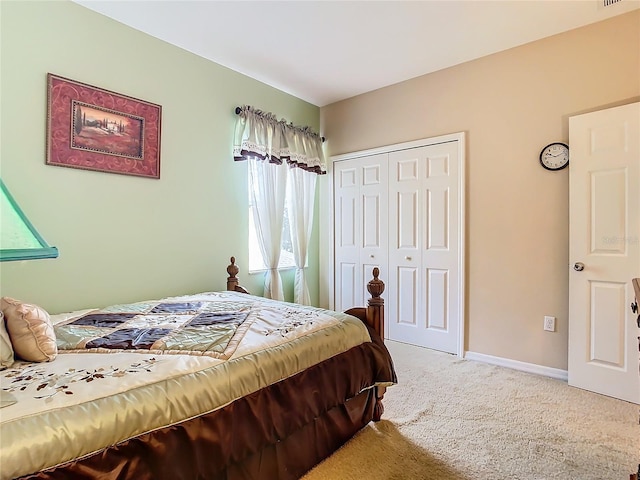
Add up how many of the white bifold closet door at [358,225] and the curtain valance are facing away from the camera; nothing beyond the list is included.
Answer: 0

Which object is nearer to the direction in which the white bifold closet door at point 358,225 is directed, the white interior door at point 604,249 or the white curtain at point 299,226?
the white curtain

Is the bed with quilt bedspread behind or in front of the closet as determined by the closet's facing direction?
in front

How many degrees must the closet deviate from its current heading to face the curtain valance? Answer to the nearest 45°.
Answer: approximately 45° to its right

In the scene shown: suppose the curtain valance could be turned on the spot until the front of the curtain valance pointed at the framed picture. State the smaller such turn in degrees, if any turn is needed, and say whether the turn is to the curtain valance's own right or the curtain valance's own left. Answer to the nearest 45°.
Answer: approximately 90° to the curtain valance's own right

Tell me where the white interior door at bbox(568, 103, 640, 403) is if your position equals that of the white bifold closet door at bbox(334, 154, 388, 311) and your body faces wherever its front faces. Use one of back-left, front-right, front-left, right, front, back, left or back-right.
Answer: left

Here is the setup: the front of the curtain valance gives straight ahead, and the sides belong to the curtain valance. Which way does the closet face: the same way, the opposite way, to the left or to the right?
to the right

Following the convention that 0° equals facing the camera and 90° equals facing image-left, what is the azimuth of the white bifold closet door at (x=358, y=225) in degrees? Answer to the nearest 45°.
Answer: approximately 45°

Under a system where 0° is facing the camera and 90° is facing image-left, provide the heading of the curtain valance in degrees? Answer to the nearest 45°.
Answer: approximately 315°

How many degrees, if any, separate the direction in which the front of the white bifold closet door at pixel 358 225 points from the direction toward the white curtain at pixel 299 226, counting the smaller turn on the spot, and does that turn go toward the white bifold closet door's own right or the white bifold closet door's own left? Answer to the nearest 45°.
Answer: approximately 45° to the white bifold closet door's own right

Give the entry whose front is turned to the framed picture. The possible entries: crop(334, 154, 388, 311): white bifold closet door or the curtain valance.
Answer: the white bifold closet door

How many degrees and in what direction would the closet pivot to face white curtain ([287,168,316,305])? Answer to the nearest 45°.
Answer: approximately 45° to its right

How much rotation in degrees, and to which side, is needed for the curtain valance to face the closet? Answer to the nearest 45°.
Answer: approximately 45° to its left

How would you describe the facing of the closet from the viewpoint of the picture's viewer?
facing the viewer and to the left of the viewer

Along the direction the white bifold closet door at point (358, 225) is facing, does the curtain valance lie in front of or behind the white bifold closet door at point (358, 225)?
in front

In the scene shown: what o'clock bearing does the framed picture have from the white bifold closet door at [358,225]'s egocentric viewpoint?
The framed picture is roughly at 12 o'clock from the white bifold closet door.

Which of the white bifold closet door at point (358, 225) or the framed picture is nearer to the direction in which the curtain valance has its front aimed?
the white bifold closet door

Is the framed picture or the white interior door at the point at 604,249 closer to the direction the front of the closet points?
the framed picture

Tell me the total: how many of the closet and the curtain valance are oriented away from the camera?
0
